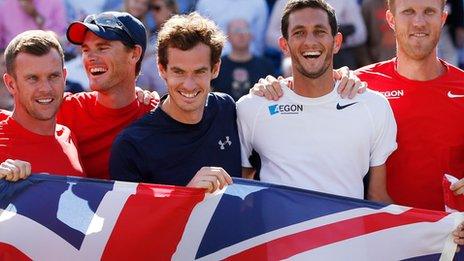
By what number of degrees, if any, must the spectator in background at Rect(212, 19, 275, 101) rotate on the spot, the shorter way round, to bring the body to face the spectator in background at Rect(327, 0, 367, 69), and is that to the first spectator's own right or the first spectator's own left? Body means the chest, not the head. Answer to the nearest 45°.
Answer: approximately 90° to the first spectator's own left

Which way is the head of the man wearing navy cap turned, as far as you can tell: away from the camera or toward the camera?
toward the camera

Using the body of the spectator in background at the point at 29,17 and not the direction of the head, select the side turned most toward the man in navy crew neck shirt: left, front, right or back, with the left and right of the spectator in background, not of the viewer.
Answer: front

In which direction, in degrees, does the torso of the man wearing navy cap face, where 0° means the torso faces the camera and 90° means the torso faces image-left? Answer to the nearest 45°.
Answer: approximately 45°

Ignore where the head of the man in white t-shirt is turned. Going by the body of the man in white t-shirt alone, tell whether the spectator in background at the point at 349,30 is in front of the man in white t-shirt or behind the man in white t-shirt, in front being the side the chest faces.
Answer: behind

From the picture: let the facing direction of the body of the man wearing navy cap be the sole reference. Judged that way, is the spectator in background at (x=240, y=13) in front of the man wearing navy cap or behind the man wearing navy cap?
behind

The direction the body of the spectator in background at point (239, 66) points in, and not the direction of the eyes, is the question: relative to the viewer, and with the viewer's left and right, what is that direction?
facing the viewer

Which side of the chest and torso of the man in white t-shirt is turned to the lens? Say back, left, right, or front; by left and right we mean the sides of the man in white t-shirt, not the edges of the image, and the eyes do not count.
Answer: front

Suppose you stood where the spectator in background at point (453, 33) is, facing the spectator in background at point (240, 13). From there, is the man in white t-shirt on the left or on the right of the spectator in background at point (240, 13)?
left

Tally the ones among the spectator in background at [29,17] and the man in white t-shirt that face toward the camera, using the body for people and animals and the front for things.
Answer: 2

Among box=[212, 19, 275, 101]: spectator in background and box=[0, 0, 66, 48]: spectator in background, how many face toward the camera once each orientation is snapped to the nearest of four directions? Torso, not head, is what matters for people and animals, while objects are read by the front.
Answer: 2

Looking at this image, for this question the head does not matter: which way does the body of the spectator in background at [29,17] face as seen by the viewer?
toward the camera

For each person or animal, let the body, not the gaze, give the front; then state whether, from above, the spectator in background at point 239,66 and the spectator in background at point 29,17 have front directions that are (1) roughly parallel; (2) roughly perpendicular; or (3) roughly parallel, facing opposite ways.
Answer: roughly parallel
